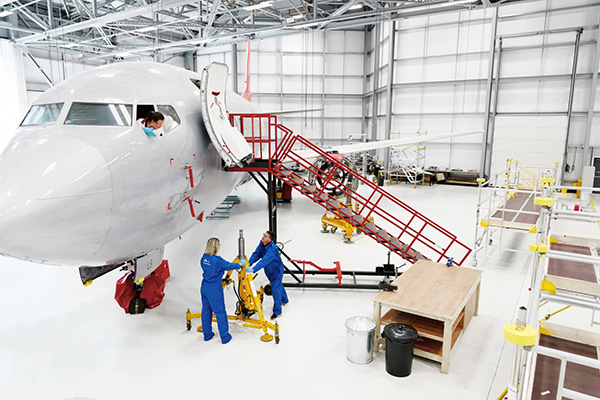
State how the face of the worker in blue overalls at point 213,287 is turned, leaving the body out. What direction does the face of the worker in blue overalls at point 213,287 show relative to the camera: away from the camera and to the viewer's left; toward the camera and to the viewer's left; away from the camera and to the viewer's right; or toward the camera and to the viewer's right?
away from the camera and to the viewer's right

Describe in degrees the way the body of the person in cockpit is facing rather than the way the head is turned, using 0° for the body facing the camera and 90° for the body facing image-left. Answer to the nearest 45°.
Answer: approximately 315°

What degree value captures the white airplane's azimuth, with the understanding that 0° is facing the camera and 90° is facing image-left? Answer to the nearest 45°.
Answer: approximately 45°

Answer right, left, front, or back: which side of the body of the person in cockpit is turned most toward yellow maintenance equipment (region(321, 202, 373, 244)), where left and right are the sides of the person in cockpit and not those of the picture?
left

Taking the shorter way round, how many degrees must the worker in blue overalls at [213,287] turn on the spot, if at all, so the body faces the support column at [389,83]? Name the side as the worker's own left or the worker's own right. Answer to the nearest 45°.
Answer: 0° — they already face it

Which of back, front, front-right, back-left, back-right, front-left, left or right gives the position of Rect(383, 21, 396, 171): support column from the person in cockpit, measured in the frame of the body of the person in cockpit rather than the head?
left

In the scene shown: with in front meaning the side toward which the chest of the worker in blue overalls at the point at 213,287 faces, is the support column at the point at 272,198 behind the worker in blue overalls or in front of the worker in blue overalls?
in front

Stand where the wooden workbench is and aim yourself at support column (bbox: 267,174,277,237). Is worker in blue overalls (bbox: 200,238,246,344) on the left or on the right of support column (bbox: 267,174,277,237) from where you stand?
left

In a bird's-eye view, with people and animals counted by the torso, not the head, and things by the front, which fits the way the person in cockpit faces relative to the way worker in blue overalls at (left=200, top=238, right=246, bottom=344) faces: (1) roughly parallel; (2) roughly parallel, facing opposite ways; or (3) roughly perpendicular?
roughly perpendicular

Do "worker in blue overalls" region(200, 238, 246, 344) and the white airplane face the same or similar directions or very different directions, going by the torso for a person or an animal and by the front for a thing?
very different directions

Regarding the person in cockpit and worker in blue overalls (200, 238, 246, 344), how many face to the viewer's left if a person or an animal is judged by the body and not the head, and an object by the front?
0

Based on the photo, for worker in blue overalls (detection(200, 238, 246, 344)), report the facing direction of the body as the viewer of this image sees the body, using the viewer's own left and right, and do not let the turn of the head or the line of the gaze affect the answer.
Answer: facing away from the viewer and to the right of the viewer

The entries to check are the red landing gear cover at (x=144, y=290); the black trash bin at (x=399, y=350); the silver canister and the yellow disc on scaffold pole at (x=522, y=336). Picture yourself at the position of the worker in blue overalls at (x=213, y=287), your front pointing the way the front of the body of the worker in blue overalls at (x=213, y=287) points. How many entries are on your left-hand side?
1
